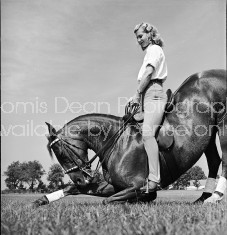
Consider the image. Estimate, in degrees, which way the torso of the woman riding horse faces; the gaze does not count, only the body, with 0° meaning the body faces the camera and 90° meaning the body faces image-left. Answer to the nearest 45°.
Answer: approximately 90°

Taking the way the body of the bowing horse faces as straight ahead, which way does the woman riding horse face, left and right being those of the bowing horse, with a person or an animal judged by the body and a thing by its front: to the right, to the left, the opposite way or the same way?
the same way

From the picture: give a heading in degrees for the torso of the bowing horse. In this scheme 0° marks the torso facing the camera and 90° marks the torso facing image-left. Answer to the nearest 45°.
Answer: approximately 90°

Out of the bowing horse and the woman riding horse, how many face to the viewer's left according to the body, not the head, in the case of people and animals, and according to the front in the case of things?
2

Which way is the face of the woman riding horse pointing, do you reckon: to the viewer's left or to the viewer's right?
to the viewer's left
